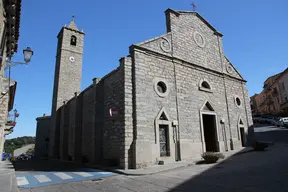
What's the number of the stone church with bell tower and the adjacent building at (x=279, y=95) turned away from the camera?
0

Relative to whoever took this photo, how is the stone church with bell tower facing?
facing the viewer and to the right of the viewer

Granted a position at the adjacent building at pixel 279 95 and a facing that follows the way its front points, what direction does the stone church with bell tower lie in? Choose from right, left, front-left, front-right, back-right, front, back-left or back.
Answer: front-left

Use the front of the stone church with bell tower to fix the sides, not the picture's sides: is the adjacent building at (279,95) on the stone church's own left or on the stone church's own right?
on the stone church's own left

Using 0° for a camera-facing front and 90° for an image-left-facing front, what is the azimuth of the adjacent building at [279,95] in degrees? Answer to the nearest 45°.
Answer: approximately 45°
